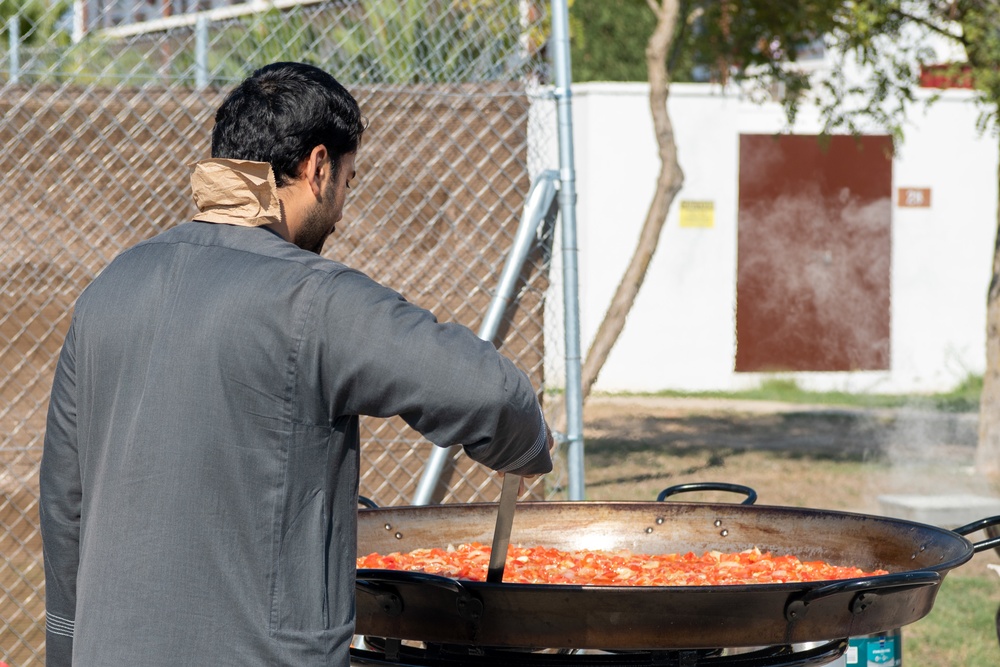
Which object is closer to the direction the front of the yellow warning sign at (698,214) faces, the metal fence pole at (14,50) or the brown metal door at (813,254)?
the metal fence pole

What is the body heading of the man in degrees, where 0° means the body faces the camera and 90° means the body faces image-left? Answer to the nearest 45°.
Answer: approximately 225°

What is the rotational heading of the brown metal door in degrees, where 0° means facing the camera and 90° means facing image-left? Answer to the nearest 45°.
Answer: approximately 0°

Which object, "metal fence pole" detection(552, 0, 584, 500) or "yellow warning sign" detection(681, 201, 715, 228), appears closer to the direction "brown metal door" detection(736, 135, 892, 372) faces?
the metal fence pole

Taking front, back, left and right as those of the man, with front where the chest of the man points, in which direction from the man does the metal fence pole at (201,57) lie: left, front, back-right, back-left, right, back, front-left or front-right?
front-left

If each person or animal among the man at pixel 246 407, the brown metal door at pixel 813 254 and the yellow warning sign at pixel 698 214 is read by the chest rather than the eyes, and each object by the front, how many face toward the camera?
2

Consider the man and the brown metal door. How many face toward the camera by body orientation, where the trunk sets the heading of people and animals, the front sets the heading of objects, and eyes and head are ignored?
1

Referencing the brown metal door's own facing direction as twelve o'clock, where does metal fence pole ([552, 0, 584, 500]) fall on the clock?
The metal fence pole is roughly at 12 o'clock from the brown metal door.

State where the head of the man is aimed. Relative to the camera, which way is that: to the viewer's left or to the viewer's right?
to the viewer's right

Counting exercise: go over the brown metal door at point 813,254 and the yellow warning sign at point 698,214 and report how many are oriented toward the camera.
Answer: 2
